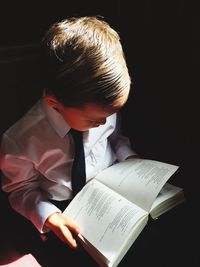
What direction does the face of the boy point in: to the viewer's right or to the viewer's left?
to the viewer's right
